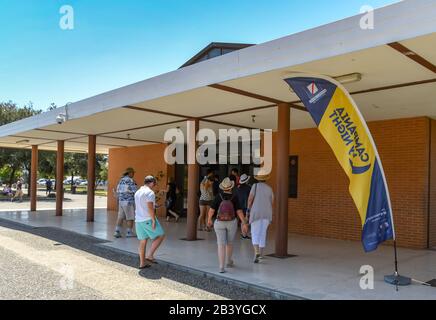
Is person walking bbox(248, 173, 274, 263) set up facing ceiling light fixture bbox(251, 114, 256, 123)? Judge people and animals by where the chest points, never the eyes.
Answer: yes

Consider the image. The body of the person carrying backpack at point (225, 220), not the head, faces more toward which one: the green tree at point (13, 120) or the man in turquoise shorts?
the green tree

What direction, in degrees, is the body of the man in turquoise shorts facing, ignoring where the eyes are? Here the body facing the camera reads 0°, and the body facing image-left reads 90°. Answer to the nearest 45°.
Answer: approximately 225°

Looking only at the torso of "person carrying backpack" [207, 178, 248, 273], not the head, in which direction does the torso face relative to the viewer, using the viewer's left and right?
facing away from the viewer

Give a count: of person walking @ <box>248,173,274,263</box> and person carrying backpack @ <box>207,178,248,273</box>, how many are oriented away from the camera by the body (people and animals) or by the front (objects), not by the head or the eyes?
2

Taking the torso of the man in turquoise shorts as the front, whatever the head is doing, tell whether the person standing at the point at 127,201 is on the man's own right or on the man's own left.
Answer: on the man's own left

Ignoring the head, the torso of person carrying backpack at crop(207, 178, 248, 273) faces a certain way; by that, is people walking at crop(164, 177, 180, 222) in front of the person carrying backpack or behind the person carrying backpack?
in front

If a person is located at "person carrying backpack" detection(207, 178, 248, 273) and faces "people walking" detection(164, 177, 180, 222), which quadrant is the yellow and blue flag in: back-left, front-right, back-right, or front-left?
back-right

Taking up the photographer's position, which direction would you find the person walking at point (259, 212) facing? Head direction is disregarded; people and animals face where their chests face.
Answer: facing away from the viewer
